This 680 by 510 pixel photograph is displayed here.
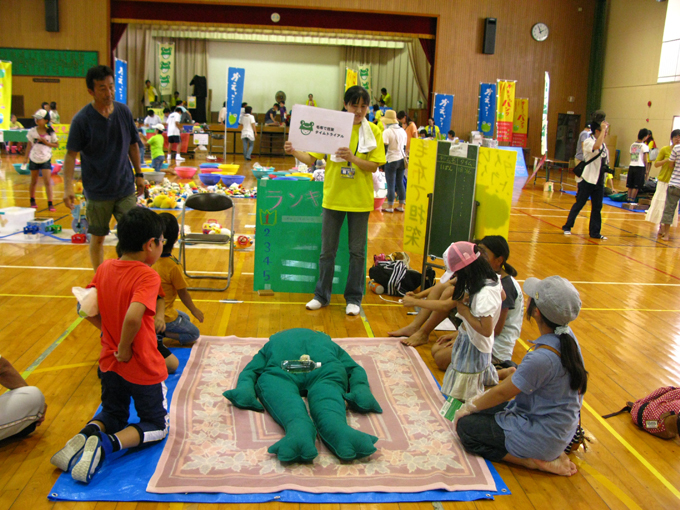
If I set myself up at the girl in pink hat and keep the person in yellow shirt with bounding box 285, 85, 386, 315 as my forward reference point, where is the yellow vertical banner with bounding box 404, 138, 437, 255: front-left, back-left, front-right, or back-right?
front-right

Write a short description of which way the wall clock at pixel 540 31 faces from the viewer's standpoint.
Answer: facing the viewer

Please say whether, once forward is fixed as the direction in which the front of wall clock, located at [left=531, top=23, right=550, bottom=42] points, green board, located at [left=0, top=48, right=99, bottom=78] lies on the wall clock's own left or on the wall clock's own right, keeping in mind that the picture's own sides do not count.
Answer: on the wall clock's own right

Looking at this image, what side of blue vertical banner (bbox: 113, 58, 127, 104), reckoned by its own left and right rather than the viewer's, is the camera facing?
front

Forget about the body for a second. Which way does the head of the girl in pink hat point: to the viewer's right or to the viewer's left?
to the viewer's left

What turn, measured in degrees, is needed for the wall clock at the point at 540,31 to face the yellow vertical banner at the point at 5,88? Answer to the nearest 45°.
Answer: approximately 45° to its right

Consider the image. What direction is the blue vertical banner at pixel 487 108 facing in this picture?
toward the camera

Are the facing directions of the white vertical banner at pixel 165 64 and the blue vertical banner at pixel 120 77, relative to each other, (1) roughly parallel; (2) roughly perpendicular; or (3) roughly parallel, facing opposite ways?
roughly parallel

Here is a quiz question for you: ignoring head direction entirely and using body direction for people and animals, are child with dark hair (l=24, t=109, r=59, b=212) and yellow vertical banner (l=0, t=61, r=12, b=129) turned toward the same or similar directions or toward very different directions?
same or similar directions

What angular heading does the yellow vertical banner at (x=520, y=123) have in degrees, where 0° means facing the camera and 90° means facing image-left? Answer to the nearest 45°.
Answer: approximately 0°

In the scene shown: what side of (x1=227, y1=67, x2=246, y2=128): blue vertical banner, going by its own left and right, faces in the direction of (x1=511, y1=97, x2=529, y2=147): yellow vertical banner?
left

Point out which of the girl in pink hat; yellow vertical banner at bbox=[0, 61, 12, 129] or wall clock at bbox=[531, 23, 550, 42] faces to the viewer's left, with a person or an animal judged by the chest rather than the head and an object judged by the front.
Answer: the girl in pink hat

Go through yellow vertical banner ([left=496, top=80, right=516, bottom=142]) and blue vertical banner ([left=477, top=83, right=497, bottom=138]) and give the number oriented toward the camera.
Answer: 2

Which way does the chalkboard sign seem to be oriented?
toward the camera
